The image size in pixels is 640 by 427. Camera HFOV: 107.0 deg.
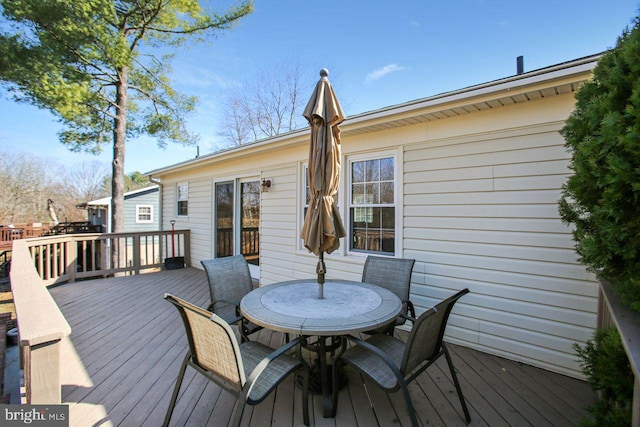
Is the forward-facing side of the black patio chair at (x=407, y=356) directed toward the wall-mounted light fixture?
yes

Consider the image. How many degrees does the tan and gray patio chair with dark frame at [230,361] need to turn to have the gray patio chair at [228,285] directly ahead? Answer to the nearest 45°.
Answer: approximately 45° to its left

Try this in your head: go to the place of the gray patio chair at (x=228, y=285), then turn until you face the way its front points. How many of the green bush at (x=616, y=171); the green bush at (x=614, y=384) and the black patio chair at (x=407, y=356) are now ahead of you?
3

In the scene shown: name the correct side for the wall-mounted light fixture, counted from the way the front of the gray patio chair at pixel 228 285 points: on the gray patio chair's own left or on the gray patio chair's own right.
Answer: on the gray patio chair's own left

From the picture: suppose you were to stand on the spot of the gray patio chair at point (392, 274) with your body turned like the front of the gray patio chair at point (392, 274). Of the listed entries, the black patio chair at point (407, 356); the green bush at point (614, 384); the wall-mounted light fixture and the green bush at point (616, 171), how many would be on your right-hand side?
1

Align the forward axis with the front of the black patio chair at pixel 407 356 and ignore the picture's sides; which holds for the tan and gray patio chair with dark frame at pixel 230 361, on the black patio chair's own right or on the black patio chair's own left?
on the black patio chair's own left

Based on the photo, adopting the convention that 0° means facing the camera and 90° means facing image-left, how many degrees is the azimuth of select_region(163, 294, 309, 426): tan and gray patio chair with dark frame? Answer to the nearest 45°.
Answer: approximately 225°

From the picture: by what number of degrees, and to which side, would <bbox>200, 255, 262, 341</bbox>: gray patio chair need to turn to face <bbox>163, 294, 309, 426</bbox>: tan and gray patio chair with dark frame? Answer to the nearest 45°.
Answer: approximately 45° to its right

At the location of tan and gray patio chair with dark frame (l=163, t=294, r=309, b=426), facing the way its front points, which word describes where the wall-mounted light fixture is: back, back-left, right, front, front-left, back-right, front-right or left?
front-left

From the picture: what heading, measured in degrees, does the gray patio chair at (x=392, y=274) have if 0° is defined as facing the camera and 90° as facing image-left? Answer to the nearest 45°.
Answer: approximately 45°

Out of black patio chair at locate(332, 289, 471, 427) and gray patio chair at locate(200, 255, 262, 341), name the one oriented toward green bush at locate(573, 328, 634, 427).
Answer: gray patio chair at locate(200, 255, 262, 341)

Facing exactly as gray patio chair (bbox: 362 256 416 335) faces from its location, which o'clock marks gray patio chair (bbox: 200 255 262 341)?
gray patio chair (bbox: 200 255 262 341) is roughly at 1 o'clock from gray patio chair (bbox: 362 256 416 335).

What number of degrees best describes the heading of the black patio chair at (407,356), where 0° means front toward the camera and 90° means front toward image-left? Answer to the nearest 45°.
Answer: approximately 135°
